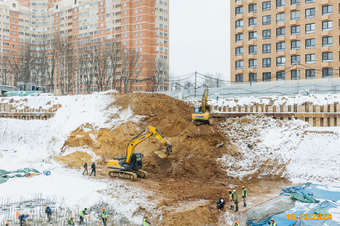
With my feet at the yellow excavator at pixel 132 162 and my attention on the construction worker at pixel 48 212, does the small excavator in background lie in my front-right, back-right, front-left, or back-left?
back-left

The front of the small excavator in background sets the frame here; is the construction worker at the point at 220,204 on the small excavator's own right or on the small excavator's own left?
on the small excavator's own right
